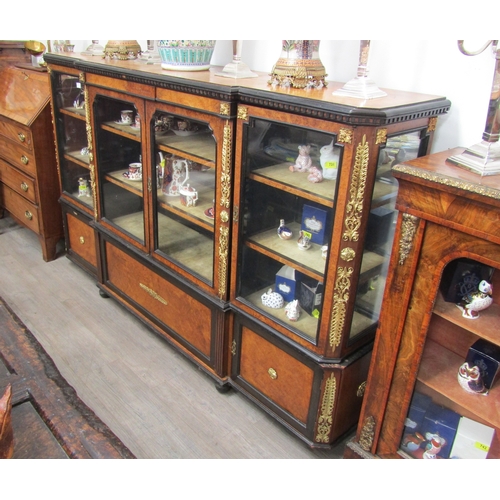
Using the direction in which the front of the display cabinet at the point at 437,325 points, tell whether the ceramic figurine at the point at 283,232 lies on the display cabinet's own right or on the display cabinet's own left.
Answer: on the display cabinet's own right

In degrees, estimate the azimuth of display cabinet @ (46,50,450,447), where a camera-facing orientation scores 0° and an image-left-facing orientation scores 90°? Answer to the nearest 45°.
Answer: approximately 45°

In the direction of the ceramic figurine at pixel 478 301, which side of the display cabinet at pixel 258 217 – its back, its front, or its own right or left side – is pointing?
left

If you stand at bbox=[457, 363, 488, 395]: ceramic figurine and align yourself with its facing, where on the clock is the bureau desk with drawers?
The bureau desk with drawers is roughly at 2 o'clock from the ceramic figurine.

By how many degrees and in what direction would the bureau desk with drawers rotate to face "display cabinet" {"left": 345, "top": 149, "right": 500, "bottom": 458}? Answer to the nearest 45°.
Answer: approximately 45° to its left

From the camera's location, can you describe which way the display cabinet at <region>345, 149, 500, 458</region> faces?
facing the viewer and to the left of the viewer

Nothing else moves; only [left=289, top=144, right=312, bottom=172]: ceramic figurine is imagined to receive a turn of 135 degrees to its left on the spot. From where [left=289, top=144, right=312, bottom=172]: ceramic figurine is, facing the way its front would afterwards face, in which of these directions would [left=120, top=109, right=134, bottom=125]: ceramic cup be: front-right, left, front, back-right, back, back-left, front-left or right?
back-left
